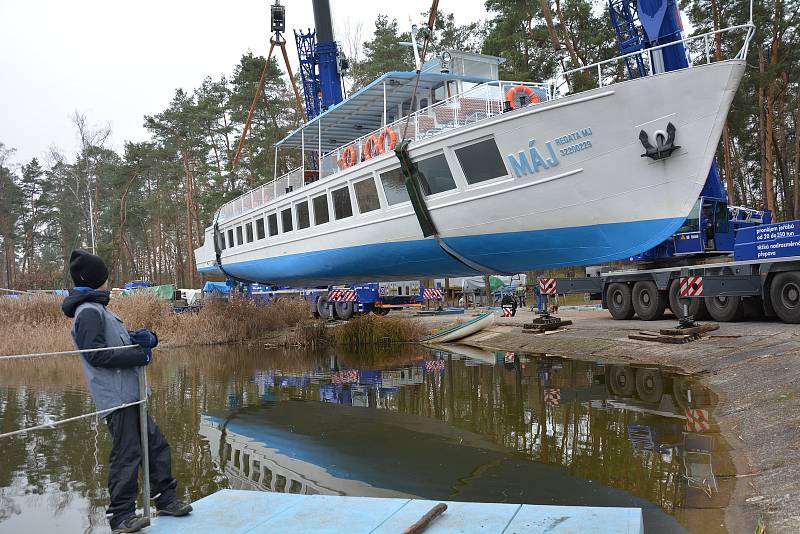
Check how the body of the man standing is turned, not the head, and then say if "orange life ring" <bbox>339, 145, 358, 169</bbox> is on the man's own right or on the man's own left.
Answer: on the man's own left

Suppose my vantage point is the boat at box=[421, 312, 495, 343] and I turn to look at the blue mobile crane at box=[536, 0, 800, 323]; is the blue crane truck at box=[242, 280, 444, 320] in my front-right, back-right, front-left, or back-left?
back-left

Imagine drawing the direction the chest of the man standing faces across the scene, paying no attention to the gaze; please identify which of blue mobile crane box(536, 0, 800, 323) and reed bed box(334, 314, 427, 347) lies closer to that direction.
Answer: the blue mobile crane

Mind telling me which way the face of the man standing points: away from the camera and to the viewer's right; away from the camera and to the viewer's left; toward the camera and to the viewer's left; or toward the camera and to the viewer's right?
away from the camera and to the viewer's right

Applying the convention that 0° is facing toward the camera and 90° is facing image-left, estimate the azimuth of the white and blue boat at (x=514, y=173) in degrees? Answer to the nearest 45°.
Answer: approximately 315°

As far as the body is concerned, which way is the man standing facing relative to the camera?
to the viewer's right
